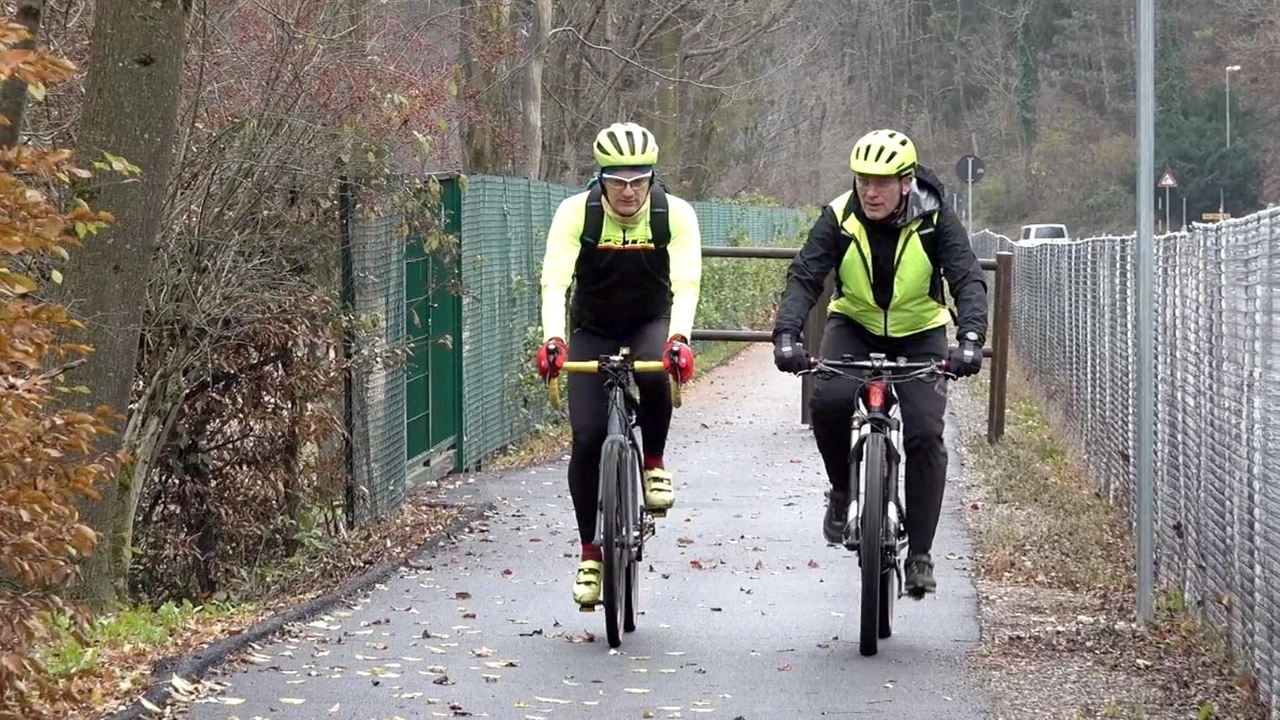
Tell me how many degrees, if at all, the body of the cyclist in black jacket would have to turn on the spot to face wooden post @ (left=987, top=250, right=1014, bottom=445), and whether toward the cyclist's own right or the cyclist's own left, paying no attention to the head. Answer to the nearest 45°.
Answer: approximately 180°

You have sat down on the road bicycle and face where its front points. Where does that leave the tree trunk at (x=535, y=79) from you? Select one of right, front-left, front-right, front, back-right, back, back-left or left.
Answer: back

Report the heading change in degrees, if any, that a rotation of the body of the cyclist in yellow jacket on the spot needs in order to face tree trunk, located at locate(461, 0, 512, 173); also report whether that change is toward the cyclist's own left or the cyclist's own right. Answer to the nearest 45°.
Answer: approximately 180°

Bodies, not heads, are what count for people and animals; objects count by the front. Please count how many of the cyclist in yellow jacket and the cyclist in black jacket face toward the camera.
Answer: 2

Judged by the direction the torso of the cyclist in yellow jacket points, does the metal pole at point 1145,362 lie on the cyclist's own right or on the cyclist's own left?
on the cyclist's own left

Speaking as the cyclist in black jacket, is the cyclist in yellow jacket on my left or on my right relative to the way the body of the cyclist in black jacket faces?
on my right

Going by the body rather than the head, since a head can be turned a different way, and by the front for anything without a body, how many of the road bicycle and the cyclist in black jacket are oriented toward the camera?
2

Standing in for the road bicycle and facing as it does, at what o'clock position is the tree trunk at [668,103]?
The tree trunk is roughly at 6 o'clock from the road bicycle.
